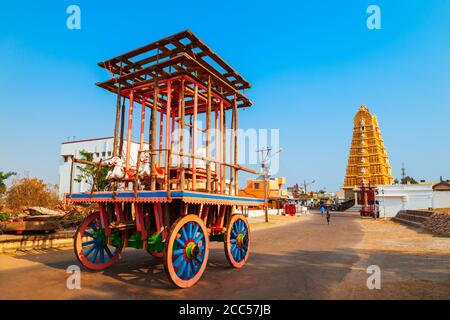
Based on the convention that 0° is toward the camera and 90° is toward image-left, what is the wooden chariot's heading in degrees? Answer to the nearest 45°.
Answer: approximately 45°

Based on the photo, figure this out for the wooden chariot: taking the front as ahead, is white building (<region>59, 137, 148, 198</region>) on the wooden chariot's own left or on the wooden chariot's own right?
on the wooden chariot's own right

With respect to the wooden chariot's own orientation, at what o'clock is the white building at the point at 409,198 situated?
The white building is roughly at 6 o'clock from the wooden chariot.

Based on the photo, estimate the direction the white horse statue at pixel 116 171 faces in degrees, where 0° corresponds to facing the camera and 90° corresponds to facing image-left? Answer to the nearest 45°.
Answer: approximately 45°
